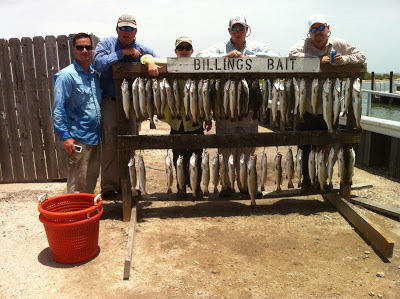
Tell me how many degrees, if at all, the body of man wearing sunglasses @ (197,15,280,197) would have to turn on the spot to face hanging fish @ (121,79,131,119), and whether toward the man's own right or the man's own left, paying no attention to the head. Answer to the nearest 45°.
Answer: approximately 45° to the man's own right

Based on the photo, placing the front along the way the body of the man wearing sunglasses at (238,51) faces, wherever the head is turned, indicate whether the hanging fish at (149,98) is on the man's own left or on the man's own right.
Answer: on the man's own right

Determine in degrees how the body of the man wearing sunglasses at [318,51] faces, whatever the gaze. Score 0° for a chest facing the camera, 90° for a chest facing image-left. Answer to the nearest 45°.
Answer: approximately 0°

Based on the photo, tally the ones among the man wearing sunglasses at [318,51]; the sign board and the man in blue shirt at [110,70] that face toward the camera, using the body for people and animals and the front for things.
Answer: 3

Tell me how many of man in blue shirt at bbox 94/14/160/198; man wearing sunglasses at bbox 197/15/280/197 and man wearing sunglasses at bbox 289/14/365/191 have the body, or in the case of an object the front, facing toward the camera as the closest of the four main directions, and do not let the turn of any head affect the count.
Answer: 3

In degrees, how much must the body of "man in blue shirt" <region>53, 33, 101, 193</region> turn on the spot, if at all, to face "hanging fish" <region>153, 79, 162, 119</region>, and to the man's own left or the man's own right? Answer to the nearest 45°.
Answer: approximately 45° to the man's own left

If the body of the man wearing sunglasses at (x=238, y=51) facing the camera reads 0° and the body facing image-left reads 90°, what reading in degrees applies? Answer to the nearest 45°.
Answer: approximately 0°
